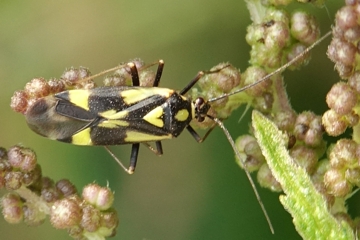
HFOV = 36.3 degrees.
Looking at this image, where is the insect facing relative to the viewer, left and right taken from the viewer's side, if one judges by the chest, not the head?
facing to the right of the viewer

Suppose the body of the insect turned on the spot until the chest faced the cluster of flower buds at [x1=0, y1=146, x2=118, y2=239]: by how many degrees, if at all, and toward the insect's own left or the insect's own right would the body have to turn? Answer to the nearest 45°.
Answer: approximately 135° to the insect's own right
